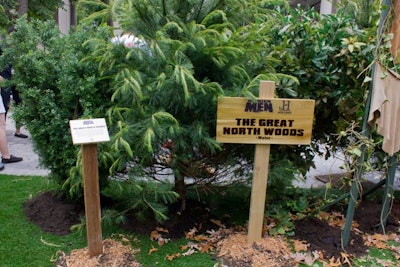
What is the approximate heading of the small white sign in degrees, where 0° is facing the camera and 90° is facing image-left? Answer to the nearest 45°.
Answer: approximately 0°

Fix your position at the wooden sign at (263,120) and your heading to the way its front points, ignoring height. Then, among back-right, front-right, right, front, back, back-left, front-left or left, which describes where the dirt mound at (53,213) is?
right

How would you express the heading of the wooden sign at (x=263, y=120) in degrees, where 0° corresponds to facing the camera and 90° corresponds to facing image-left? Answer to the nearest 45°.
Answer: approximately 0°

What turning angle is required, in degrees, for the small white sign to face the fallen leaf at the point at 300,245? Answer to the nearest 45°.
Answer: approximately 90° to its left

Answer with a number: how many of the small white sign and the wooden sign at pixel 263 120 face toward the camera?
2

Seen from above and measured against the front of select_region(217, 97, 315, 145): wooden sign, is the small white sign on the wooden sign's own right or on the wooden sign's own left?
on the wooden sign's own right

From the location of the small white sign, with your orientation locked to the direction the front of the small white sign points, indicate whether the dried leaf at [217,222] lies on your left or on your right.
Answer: on your left
